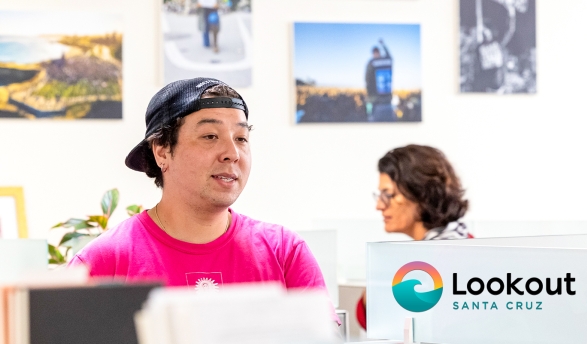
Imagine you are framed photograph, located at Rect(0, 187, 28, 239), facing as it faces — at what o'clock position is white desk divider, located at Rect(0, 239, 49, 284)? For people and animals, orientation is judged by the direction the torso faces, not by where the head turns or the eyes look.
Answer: The white desk divider is roughly at 12 o'clock from the framed photograph.

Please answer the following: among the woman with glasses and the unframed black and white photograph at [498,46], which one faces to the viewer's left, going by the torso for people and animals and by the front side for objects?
the woman with glasses

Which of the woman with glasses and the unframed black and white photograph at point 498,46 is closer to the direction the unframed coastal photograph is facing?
the woman with glasses

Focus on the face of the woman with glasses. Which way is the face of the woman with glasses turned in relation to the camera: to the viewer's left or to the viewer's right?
to the viewer's left

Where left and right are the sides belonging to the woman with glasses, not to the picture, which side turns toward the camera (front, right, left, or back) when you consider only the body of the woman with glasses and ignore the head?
left

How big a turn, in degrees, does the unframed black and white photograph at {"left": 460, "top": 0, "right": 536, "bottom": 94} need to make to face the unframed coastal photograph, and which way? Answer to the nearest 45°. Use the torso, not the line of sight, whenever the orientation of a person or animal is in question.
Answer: approximately 45° to its right

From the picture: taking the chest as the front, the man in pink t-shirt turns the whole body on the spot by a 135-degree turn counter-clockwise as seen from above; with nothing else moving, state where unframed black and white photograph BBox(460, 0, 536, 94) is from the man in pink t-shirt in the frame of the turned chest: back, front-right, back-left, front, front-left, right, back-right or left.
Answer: front

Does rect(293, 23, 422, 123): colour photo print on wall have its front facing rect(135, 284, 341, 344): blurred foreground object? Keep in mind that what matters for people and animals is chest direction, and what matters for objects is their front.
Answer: yes

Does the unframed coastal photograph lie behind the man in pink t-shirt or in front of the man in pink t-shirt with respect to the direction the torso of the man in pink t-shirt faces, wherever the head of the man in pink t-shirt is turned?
behind

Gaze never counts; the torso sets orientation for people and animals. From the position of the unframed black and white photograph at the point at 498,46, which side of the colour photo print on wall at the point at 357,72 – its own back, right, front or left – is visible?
left

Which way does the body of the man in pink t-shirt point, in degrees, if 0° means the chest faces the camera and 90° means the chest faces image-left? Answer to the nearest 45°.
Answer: approximately 0°
